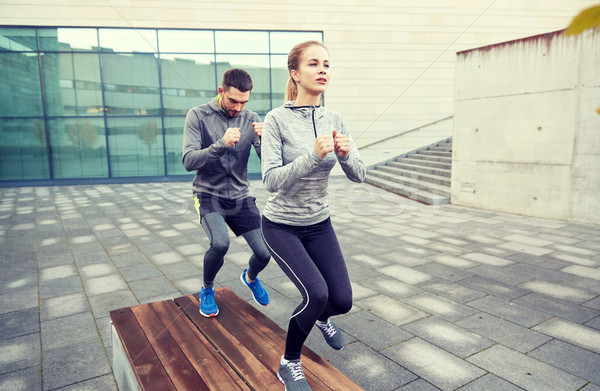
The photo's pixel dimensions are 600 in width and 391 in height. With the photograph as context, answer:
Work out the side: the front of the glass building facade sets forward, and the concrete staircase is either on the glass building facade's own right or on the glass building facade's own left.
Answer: on the glass building facade's own left

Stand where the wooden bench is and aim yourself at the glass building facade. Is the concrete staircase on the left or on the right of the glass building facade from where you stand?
right

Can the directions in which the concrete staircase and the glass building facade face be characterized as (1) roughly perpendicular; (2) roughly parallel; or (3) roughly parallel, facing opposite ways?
roughly perpendicular

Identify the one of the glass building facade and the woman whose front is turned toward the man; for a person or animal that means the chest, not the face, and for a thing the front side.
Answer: the glass building facade

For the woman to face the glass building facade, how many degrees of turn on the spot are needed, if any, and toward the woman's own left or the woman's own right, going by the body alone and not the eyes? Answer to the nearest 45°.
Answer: approximately 180°

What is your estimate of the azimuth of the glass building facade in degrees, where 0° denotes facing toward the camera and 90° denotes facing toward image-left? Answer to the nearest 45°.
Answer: approximately 0°

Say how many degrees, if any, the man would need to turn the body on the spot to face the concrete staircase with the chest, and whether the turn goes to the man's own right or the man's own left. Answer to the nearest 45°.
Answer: approximately 90° to the man's own left
